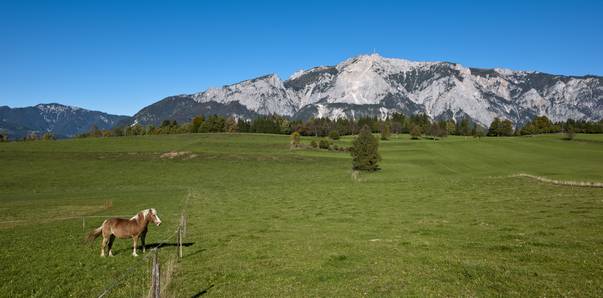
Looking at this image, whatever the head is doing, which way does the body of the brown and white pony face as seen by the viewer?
to the viewer's right
